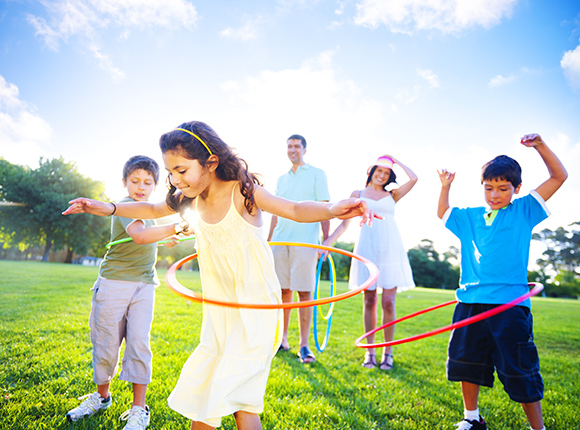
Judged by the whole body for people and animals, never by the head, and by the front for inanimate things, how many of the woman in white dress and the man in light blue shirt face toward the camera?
2

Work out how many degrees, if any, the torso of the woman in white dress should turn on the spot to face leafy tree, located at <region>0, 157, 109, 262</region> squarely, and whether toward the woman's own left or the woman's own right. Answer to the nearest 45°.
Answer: approximately 135° to the woman's own right

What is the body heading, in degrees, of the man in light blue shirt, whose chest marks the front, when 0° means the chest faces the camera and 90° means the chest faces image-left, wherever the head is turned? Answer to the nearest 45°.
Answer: approximately 0°

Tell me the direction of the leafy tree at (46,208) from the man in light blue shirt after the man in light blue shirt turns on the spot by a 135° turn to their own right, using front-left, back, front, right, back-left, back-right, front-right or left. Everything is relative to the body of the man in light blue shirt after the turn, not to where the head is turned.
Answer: front

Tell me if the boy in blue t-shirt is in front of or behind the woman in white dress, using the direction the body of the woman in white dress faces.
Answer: in front

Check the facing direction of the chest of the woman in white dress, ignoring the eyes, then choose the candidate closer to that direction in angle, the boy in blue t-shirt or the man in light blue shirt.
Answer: the boy in blue t-shirt

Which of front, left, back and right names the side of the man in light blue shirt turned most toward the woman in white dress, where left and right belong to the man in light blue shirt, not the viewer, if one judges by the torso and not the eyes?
left

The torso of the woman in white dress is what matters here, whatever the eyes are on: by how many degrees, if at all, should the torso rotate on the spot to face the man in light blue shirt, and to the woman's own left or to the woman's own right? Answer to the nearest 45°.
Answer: approximately 90° to the woman's own right
